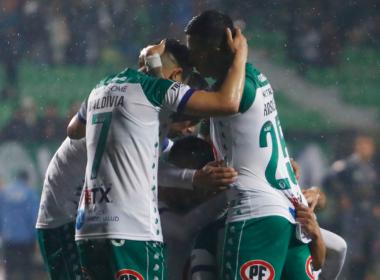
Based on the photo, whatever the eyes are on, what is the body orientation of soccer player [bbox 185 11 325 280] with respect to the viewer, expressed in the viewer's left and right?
facing away from the viewer and to the left of the viewer

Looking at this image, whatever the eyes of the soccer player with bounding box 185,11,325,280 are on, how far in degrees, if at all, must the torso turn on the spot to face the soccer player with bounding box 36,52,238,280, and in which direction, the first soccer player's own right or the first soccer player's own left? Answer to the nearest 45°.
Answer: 0° — they already face them

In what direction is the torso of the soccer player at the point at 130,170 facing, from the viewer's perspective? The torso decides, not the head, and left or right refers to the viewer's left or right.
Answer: facing away from the viewer and to the right of the viewer

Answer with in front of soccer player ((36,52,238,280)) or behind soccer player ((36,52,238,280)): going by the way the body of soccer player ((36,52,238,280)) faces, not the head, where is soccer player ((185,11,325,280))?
in front

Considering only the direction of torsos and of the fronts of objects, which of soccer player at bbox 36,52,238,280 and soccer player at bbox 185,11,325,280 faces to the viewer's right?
soccer player at bbox 36,52,238,280

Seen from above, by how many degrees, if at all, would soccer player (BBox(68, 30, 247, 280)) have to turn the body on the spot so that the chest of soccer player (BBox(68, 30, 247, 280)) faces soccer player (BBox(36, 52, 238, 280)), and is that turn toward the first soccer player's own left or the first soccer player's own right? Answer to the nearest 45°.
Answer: approximately 90° to the first soccer player's own left

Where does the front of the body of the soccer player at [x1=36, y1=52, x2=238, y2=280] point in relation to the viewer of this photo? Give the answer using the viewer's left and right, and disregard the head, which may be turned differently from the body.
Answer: facing to the right of the viewer

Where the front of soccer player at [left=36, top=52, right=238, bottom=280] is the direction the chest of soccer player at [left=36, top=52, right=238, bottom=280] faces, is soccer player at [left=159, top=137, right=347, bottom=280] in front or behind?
in front
